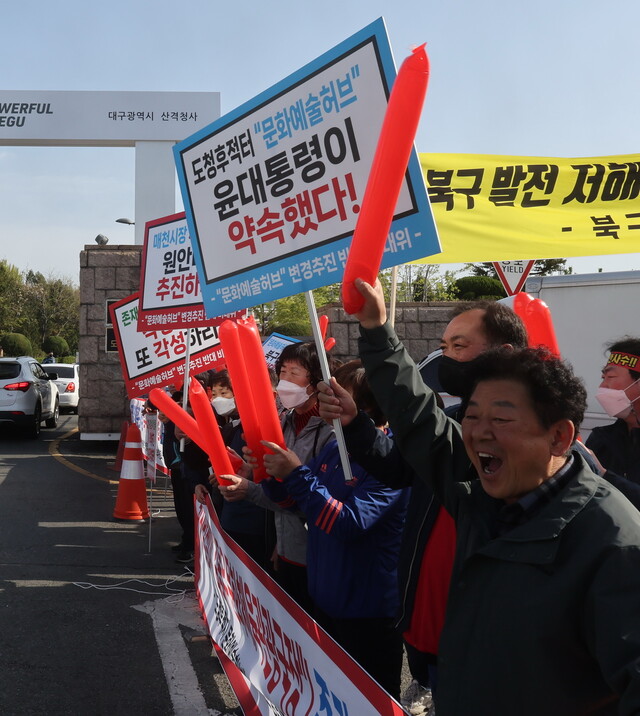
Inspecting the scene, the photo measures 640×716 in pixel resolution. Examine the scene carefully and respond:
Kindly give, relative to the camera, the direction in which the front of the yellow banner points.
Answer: facing the viewer

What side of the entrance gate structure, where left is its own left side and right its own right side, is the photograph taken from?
front

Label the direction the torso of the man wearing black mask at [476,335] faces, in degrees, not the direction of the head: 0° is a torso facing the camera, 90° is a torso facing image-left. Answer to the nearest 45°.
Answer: approximately 45°

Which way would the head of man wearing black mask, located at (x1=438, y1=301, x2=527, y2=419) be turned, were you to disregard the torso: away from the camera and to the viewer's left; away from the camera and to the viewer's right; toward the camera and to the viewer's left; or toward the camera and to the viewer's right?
toward the camera and to the viewer's left

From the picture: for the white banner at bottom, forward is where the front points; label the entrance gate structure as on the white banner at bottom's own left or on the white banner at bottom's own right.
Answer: on the white banner at bottom's own right

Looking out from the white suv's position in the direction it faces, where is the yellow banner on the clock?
The yellow banner is roughly at 4 o'clock from the white suv.

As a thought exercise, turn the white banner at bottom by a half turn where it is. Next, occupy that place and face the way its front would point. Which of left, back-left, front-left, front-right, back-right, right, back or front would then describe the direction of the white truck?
front

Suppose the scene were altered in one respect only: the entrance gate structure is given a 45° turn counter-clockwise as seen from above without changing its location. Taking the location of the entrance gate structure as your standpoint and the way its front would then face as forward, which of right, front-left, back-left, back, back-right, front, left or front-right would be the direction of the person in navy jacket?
front-right

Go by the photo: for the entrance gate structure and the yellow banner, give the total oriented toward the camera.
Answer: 2

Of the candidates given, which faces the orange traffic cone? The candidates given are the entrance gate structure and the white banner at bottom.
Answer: the entrance gate structure

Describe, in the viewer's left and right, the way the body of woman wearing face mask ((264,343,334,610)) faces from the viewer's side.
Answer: facing the viewer and to the left of the viewer

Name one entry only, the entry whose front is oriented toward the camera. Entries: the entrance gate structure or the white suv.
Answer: the entrance gate structure

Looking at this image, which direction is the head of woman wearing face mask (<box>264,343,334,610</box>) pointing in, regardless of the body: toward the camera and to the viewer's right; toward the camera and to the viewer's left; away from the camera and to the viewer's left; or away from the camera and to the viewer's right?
toward the camera and to the viewer's left
